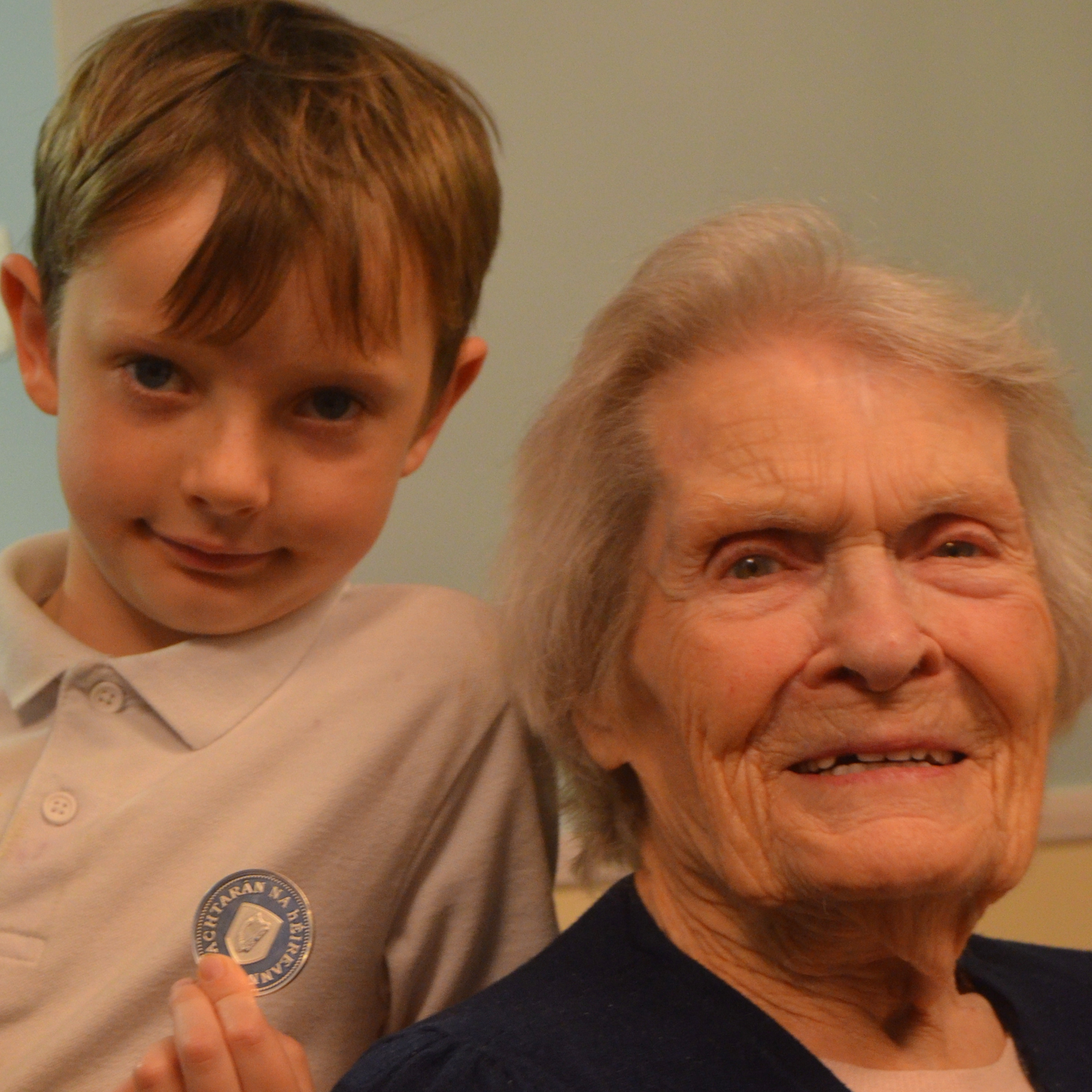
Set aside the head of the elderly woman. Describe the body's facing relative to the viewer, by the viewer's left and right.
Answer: facing the viewer and to the right of the viewer
